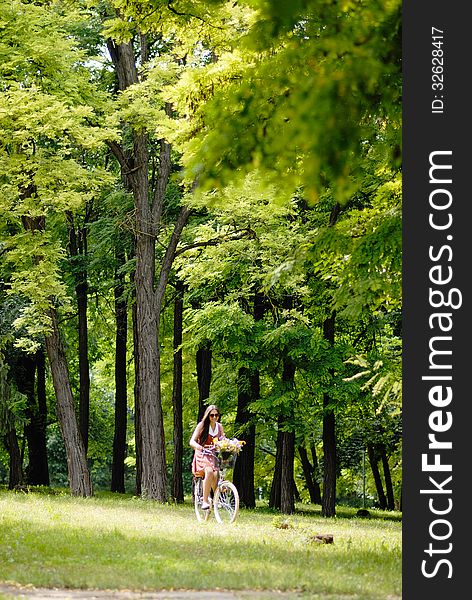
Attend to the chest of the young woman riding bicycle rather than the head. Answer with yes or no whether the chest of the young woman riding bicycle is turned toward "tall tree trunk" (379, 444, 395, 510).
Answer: no

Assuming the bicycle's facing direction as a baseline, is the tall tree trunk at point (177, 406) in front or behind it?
behind

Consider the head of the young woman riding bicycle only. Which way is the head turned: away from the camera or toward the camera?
toward the camera

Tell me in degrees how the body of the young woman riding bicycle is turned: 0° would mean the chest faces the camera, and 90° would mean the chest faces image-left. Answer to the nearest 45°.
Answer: approximately 315°

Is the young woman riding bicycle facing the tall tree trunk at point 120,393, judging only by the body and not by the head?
no

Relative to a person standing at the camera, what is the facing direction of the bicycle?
facing the viewer and to the right of the viewer

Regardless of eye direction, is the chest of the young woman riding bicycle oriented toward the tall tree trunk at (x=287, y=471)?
no

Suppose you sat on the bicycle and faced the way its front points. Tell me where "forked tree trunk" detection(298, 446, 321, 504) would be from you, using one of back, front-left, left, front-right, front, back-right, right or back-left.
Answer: back-left

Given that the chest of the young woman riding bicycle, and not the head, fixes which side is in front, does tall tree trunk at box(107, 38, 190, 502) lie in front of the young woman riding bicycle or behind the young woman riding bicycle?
behind

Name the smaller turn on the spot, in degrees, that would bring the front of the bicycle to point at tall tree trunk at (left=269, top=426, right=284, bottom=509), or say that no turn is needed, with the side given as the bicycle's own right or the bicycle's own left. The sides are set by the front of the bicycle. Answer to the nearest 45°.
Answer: approximately 135° to the bicycle's own left
